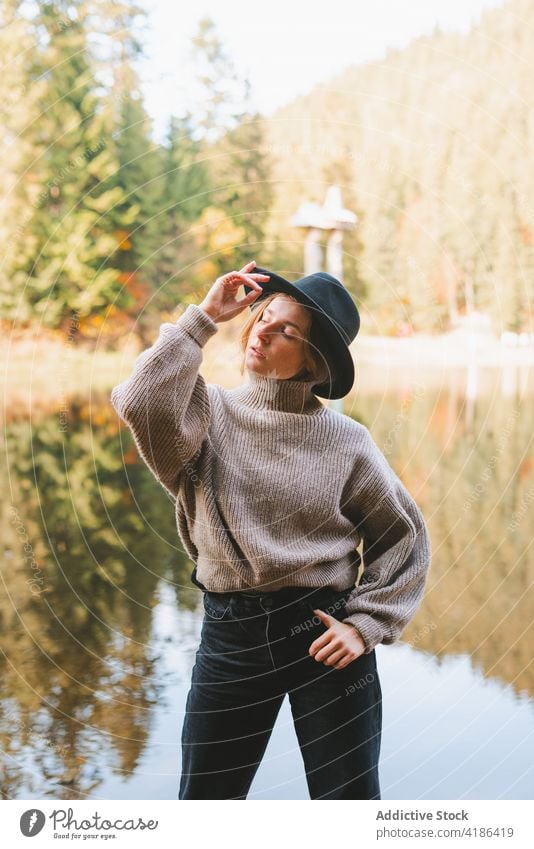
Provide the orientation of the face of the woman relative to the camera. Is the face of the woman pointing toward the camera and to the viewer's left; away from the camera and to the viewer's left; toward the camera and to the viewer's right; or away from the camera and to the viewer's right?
toward the camera and to the viewer's left

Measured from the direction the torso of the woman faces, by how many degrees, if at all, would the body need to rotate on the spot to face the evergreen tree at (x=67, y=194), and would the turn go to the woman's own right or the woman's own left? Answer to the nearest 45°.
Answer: approximately 180°

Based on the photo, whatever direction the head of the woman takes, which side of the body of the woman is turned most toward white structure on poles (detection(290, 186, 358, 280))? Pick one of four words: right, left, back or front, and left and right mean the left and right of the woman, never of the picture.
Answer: back

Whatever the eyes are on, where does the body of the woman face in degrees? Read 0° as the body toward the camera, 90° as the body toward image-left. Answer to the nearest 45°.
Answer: approximately 0°
